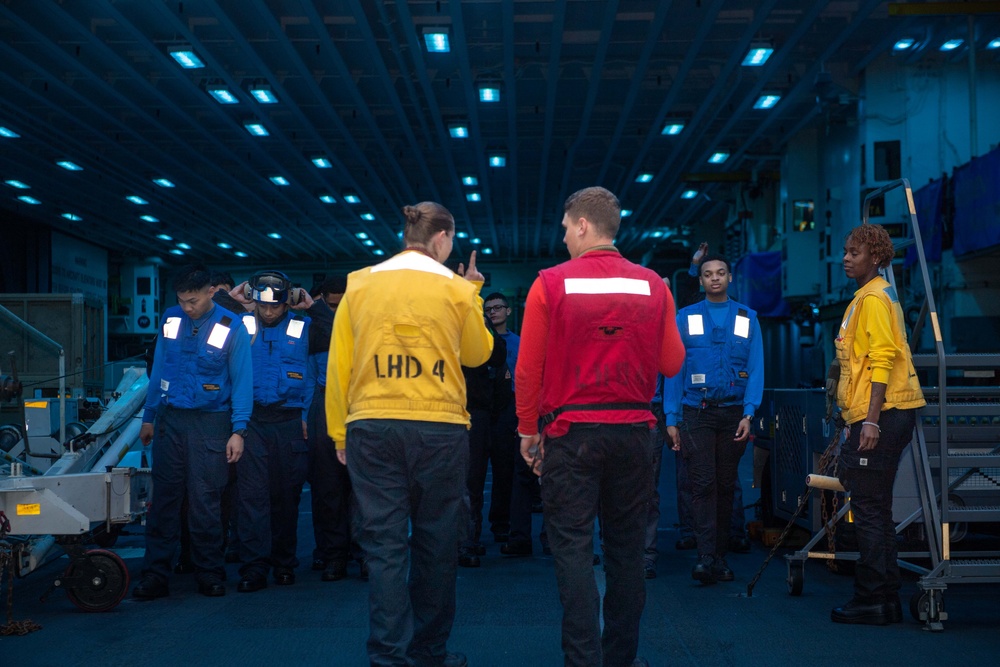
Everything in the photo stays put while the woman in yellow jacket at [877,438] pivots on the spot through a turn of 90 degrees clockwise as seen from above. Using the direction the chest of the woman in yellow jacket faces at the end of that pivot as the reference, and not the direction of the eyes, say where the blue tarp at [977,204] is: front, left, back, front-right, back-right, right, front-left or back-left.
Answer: front

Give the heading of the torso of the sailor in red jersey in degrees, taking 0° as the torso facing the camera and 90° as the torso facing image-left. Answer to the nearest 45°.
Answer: approximately 180°

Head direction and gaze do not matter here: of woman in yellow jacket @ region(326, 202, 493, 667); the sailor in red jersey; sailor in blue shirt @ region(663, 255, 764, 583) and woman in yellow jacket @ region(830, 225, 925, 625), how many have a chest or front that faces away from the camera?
2

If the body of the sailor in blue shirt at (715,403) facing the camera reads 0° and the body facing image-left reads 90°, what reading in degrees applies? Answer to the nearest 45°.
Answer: approximately 0°

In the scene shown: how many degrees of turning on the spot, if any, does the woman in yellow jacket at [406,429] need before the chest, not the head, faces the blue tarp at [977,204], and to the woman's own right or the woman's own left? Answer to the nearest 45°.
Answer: approximately 45° to the woman's own right

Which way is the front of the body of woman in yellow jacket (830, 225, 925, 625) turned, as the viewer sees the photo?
to the viewer's left

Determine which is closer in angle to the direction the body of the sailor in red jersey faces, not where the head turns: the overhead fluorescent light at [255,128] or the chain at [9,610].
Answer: the overhead fluorescent light

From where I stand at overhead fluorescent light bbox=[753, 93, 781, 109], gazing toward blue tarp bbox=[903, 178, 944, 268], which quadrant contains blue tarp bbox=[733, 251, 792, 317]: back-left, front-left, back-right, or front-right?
back-left

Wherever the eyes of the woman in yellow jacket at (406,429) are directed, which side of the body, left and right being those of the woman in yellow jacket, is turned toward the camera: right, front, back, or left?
back

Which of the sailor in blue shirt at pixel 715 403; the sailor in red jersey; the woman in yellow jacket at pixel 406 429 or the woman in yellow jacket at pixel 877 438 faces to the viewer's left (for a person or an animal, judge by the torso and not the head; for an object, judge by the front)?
the woman in yellow jacket at pixel 877 438

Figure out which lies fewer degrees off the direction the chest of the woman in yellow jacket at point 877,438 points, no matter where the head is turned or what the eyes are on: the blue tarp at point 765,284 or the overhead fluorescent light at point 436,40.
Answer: the overhead fluorescent light

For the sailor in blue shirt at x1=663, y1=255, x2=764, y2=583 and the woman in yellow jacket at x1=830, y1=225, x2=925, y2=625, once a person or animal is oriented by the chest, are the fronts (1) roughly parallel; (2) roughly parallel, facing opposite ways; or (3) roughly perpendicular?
roughly perpendicular

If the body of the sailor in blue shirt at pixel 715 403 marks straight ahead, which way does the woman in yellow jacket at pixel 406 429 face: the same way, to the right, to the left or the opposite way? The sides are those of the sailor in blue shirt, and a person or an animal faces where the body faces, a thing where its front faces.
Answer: the opposite way
